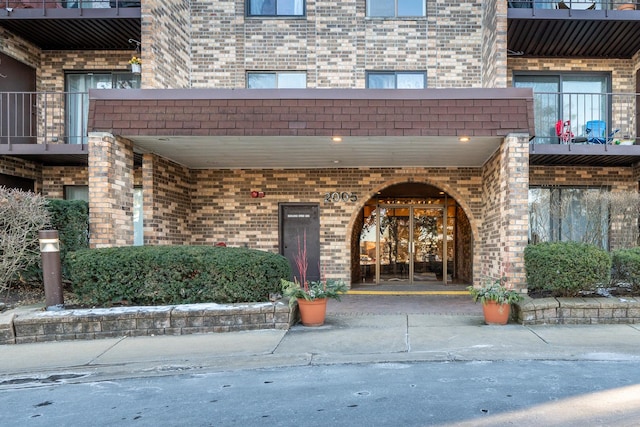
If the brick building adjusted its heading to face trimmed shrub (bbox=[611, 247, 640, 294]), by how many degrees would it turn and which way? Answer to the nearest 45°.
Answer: approximately 45° to its left

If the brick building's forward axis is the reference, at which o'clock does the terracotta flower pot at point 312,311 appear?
The terracotta flower pot is roughly at 12 o'clock from the brick building.

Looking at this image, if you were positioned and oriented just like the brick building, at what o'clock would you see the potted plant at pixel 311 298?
The potted plant is roughly at 12 o'clock from the brick building.

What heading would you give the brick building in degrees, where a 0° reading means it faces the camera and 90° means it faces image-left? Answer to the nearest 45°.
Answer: approximately 0°

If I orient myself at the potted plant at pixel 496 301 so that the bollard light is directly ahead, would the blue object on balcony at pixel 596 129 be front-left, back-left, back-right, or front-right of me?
back-right
